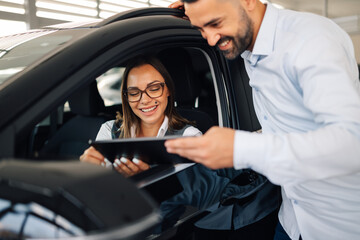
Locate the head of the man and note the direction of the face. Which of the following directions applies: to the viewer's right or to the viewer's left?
to the viewer's left

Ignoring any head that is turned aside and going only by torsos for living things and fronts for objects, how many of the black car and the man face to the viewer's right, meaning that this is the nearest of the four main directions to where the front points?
0

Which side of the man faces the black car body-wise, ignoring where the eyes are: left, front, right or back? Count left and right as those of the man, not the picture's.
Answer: front

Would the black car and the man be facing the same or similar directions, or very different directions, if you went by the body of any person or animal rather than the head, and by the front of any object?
same or similar directions

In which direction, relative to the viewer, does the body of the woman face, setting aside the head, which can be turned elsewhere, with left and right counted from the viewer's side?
facing the viewer

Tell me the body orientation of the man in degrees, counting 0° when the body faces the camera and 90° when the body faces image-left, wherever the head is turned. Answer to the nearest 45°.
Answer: approximately 45°

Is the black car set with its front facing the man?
no

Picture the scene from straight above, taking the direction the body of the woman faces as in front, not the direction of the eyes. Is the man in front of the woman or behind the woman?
in front

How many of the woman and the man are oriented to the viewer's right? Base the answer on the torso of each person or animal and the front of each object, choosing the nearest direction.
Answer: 0

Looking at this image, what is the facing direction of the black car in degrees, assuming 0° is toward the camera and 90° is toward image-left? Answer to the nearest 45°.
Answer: approximately 45°
